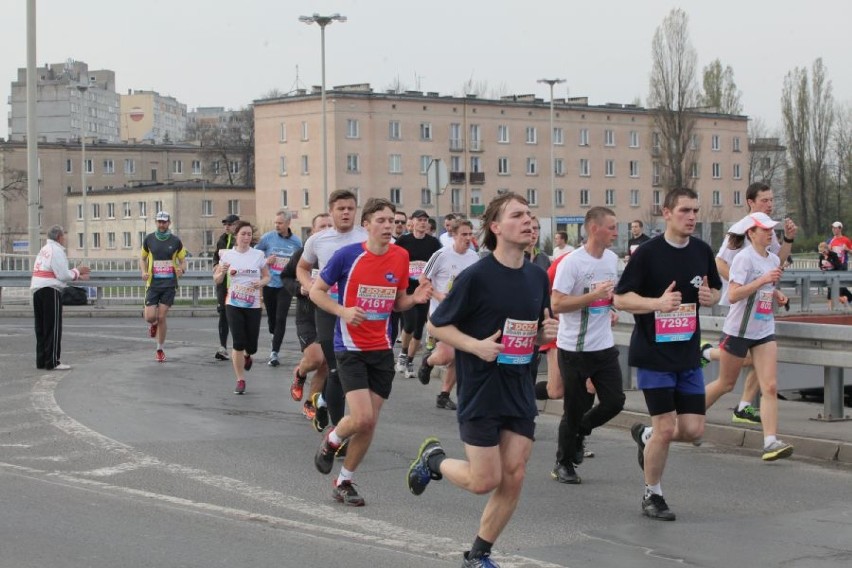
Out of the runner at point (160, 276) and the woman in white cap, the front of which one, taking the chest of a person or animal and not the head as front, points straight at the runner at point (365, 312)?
the runner at point (160, 276)

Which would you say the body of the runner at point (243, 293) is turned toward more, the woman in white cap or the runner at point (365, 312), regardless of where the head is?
the runner

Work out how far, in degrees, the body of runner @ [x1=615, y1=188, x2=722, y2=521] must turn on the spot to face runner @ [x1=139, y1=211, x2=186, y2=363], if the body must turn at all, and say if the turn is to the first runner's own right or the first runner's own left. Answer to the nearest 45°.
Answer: approximately 180°

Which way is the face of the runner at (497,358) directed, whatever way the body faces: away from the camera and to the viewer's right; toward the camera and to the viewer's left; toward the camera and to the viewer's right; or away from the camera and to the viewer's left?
toward the camera and to the viewer's right

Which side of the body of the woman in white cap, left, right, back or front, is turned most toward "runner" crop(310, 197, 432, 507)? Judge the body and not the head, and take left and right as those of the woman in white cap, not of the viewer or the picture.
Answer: right

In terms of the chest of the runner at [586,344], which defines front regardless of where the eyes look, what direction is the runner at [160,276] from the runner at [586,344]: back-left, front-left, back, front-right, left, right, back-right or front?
back

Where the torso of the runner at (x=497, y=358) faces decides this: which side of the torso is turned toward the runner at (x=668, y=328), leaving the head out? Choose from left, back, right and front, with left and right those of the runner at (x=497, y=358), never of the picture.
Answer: left

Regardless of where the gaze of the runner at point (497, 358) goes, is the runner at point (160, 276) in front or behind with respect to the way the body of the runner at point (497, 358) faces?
behind
